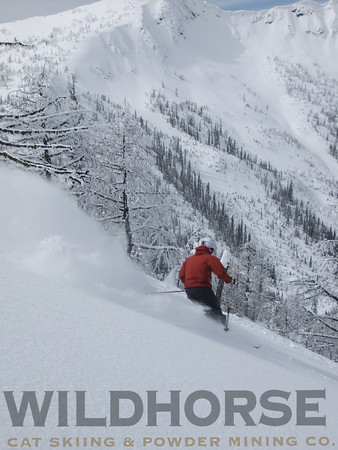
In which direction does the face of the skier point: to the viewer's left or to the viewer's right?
to the viewer's right

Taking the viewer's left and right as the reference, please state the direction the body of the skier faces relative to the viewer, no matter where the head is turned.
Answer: facing away from the viewer and to the right of the viewer
